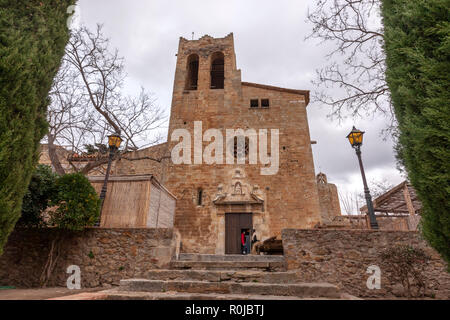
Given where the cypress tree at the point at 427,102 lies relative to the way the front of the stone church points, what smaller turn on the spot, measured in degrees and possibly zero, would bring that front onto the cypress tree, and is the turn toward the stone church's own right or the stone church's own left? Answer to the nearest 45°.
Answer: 0° — it already faces it

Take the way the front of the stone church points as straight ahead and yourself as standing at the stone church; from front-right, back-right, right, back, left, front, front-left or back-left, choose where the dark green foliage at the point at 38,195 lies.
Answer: front-right

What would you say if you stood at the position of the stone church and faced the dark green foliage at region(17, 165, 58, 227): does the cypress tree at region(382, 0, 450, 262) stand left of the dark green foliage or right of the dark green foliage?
left

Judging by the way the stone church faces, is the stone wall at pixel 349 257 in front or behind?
in front

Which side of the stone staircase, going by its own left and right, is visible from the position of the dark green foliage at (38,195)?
right

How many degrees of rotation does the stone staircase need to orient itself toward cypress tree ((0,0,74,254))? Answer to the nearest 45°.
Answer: approximately 90° to its right

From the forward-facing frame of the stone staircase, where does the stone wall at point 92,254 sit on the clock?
The stone wall is roughly at 4 o'clock from the stone staircase.

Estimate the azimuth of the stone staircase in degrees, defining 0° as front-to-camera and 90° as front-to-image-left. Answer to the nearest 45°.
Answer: approximately 0°

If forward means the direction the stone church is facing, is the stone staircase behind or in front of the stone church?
in front

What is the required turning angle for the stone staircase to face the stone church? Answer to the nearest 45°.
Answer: approximately 180°
